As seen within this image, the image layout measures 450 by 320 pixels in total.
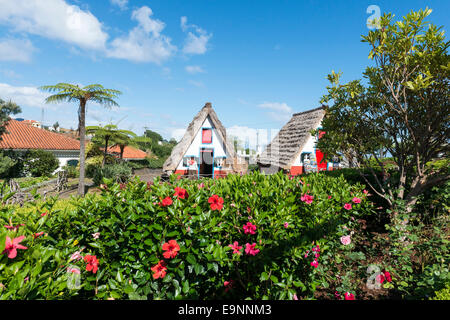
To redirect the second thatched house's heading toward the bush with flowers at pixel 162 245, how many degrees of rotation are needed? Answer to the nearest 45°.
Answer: approximately 45° to its right

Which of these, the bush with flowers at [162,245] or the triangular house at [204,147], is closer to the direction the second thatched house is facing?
the bush with flowers

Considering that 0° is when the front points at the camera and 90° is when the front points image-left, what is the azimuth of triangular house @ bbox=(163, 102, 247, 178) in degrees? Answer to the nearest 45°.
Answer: approximately 0°

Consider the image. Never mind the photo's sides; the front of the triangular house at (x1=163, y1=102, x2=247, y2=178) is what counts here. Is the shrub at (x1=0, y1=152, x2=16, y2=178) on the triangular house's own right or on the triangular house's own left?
on the triangular house's own right

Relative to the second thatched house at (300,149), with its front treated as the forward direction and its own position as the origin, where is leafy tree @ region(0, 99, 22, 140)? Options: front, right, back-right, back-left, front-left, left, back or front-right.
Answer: back-right

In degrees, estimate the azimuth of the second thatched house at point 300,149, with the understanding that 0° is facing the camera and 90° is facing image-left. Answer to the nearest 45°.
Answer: approximately 315°
